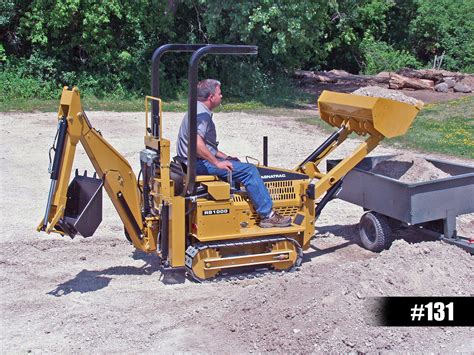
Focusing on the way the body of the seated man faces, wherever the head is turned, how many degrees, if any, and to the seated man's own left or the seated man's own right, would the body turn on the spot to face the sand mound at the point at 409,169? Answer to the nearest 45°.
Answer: approximately 45° to the seated man's own left

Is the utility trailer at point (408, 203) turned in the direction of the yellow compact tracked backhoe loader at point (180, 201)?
no

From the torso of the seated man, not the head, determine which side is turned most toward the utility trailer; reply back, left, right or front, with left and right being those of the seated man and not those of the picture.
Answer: front

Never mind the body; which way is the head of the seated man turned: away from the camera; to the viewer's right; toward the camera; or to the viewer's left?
to the viewer's right

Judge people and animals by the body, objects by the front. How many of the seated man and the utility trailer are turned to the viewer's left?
0

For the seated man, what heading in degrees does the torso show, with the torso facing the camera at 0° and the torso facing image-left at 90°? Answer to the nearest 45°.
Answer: approximately 270°

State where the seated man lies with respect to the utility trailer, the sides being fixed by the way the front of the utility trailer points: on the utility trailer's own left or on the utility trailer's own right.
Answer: on the utility trailer's own right

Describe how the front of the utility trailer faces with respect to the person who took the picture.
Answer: facing the viewer and to the right of the viewer
